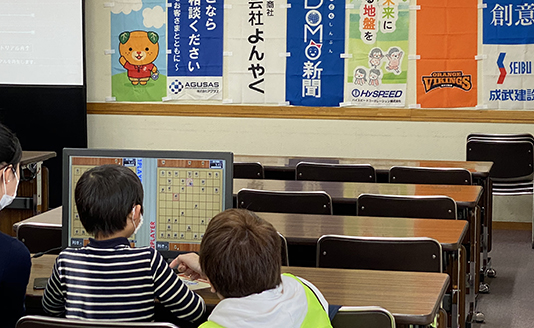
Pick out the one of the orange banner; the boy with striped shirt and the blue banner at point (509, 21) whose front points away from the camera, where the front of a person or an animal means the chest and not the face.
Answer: the boy with striped shirt

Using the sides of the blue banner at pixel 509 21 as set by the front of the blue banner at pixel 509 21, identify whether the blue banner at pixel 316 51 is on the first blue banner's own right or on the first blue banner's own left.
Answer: on the first blue banner's own right

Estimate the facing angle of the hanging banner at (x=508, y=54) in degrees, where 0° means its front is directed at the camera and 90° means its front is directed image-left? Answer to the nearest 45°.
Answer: approximately 0°

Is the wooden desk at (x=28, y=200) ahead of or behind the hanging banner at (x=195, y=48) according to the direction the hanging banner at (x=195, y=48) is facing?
ahead

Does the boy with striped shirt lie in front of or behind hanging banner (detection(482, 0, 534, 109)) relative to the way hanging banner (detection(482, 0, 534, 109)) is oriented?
in front

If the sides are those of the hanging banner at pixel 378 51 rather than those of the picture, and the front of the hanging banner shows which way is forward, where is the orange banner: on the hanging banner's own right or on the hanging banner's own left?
on the hanging banner's own left

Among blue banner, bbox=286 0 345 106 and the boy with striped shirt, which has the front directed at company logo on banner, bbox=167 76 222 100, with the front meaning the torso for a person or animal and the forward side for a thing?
the boy with striped shirt

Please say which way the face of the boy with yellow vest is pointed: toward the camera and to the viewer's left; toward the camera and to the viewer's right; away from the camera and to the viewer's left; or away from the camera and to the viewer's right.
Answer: away from the camera and to the viewer's left

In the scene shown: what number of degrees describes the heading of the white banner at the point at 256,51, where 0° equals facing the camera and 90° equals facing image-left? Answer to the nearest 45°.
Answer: approximately 0°

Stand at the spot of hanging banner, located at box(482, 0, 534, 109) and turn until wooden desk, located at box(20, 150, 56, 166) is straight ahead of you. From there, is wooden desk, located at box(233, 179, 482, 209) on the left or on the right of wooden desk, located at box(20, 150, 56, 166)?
left

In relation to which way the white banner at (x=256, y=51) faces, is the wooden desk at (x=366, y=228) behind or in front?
in front

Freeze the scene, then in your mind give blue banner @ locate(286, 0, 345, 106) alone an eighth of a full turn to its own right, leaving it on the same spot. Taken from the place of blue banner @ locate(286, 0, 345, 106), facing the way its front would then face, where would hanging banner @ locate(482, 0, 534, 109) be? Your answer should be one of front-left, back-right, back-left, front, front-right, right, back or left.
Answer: back-left

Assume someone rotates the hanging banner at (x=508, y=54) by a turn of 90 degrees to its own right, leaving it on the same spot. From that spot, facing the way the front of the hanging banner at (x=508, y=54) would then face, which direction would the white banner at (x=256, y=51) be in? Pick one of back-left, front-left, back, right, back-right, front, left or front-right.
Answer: front
